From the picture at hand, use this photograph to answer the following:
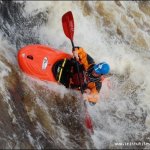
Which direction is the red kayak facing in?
to the viewer's left
